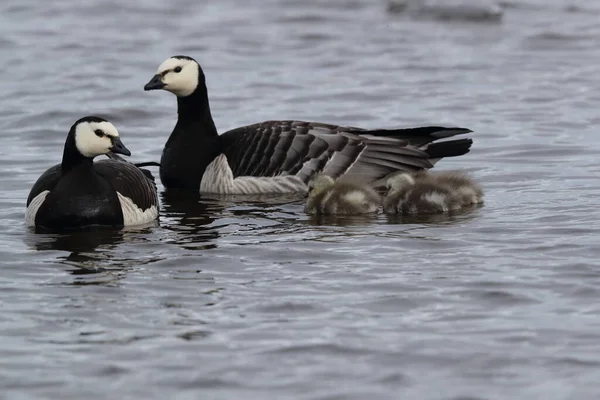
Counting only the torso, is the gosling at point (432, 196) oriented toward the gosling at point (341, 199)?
yes

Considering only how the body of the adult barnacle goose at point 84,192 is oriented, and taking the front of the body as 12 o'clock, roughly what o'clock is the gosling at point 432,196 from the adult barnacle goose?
The gosling is roughly at 9 o'clock from the adult barnacle goose.

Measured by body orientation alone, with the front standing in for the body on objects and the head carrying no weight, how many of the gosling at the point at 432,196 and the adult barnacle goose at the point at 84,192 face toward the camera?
1

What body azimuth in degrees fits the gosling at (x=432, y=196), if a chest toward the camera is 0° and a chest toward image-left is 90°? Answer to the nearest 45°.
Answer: approximately 90°

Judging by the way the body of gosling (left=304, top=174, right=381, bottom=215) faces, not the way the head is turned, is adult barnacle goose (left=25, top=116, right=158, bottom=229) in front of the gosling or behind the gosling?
in front

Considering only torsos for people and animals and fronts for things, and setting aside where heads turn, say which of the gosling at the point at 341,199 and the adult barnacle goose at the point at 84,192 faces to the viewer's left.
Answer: the gosling

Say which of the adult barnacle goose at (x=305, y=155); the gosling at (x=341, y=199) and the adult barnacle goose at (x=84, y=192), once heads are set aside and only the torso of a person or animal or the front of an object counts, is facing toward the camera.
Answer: the adult barnacle goose at (x=84, y=192)

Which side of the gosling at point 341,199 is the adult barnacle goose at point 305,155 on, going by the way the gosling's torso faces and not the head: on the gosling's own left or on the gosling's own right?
on the gosling's own right

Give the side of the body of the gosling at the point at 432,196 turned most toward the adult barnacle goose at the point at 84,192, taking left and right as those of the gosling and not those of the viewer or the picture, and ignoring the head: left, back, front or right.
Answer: front

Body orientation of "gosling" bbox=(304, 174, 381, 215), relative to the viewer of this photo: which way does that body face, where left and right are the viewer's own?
facing to the left of the viewer

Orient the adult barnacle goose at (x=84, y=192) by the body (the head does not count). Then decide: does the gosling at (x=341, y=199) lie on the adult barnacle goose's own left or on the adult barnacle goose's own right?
on the adult barnacle goose's own left

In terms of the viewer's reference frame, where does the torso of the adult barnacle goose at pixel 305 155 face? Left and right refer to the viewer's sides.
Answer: facing to the left of the viewer

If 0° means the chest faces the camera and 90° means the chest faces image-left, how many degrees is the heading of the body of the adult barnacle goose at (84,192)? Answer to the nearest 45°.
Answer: approximately 0°
